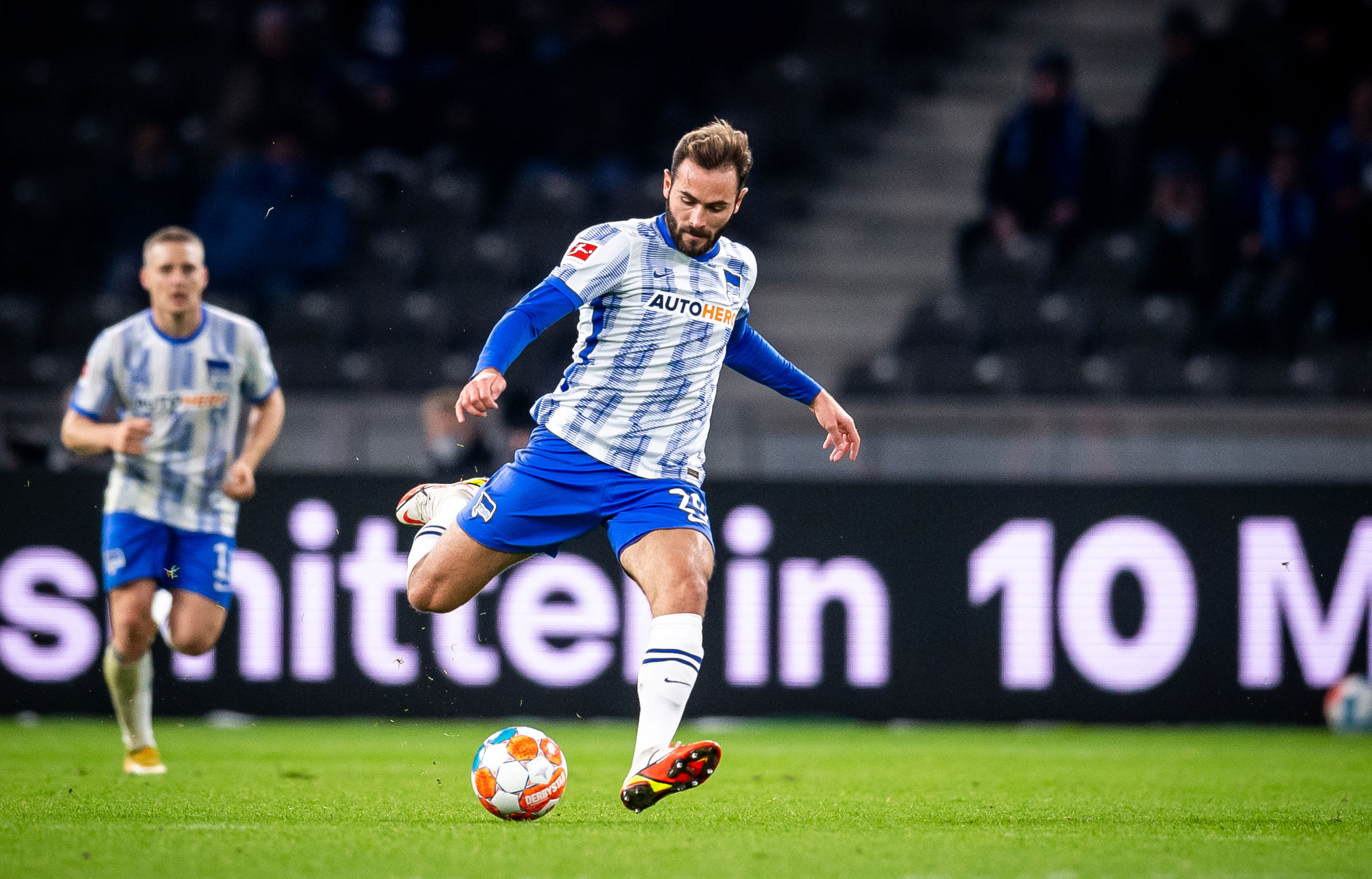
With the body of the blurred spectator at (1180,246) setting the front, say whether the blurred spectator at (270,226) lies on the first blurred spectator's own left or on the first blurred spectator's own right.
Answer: on the first blurred spectator's own right

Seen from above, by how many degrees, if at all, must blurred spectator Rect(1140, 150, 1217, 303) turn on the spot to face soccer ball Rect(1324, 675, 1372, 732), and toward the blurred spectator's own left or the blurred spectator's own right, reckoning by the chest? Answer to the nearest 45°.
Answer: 0° — they already face it

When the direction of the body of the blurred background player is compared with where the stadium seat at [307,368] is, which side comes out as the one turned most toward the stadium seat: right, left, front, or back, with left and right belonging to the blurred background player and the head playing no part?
back

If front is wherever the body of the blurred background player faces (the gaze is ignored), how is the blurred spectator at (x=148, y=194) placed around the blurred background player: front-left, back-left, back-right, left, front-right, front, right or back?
back

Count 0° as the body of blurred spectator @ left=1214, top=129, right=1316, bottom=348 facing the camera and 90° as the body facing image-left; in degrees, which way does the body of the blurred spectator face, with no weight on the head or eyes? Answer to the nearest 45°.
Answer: approximately 45°

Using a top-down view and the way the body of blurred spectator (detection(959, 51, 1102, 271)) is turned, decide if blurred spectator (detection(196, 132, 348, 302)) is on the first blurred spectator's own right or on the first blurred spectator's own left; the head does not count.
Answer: on the first blurred spectator's own right

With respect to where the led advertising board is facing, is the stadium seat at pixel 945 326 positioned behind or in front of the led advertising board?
behind

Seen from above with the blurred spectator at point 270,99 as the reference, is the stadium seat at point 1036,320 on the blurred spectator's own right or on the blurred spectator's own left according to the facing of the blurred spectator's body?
on the blurred spectator's own left
